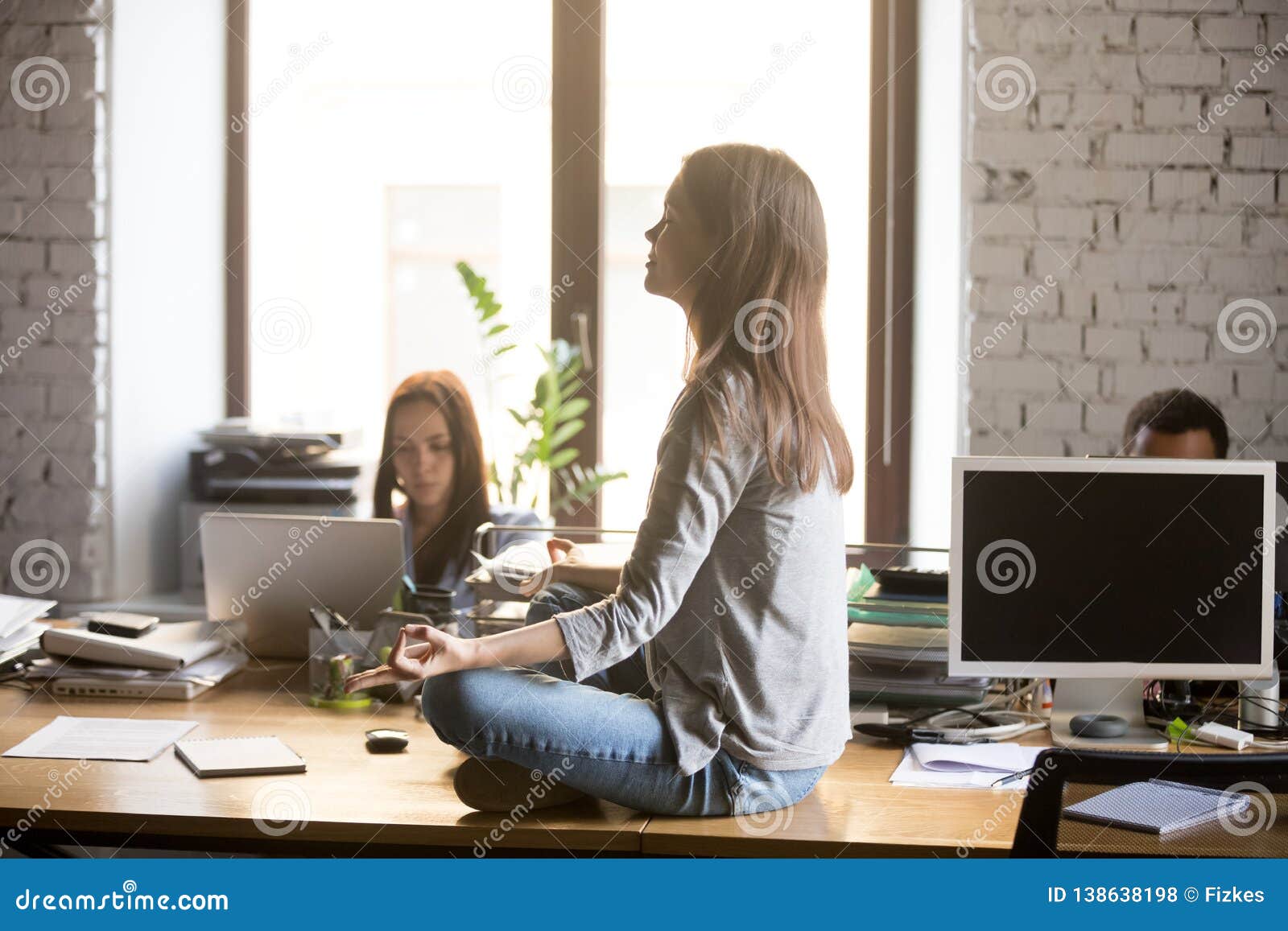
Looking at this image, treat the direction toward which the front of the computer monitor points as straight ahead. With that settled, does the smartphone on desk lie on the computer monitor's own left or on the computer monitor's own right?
on the computer monitor's own right

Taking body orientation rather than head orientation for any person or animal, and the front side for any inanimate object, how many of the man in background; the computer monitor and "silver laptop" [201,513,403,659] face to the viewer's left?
0

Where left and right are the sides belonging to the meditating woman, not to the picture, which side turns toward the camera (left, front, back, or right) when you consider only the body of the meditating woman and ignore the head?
left

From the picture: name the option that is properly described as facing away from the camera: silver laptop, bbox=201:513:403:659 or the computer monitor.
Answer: the silver laptop

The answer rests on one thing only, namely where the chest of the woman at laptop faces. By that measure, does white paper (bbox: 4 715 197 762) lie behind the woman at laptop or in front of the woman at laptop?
in front

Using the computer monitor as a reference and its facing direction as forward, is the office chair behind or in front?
in front

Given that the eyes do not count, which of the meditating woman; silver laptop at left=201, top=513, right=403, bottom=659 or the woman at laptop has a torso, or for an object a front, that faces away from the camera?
the silver laptop

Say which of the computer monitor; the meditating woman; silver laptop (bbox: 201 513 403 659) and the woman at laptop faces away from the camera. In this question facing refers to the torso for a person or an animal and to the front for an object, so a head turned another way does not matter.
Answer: the silver laptop

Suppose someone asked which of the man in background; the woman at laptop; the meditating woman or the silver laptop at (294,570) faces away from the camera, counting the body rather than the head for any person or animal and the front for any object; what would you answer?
the silver laptop

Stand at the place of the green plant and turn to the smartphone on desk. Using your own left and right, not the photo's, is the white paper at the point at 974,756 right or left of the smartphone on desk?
left

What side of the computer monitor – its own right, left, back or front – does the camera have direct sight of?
front

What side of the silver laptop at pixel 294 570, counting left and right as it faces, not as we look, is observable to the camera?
back

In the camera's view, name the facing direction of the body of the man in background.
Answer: toward the camera

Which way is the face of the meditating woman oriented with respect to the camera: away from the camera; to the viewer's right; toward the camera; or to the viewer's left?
to the viewer's left
